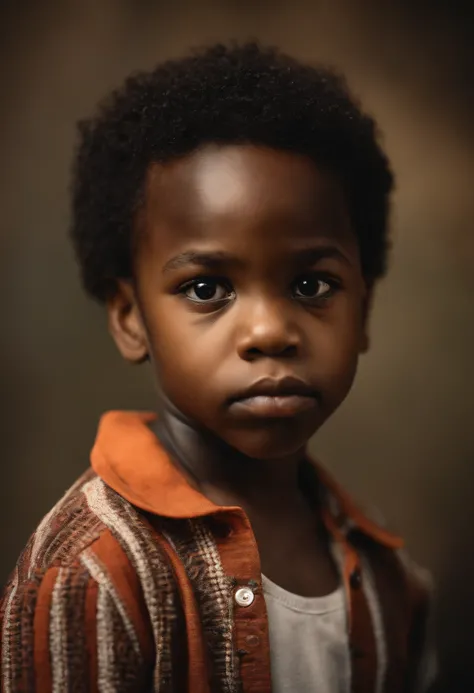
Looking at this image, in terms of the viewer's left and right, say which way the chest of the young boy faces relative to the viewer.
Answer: facing the viewer and to the right of the viewer
